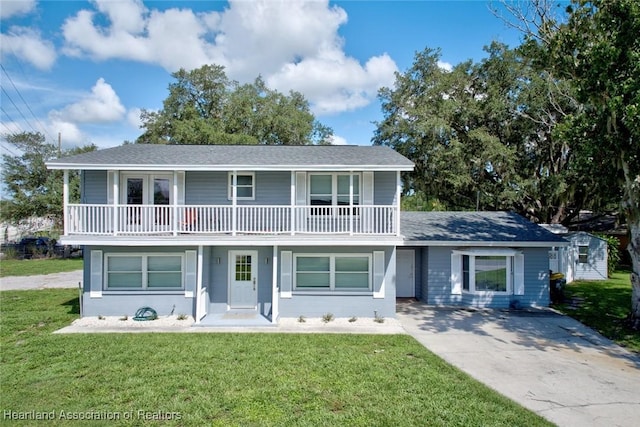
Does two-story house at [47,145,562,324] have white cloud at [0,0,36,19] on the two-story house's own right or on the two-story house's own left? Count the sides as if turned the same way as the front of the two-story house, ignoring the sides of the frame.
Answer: on the two-story house's own right

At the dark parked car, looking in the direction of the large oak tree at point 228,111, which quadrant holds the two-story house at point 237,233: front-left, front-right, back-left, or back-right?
front-right

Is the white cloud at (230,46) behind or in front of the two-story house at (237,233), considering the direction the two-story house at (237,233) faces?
behind

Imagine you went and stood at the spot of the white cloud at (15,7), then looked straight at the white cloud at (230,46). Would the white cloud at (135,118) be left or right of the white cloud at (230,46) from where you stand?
left

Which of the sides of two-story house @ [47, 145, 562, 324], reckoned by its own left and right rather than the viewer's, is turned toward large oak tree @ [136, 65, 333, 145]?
back

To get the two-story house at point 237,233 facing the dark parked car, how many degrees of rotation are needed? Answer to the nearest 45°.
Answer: approximately 135° to its right

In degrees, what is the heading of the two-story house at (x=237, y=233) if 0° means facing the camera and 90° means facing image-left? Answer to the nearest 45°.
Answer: approximately 0°
